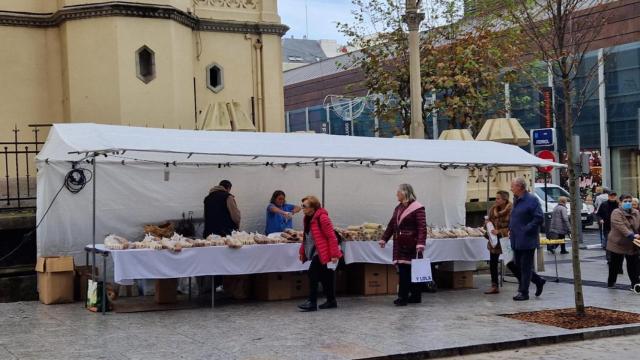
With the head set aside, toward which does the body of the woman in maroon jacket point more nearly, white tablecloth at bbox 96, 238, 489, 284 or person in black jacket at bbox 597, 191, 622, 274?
the white tablecloth

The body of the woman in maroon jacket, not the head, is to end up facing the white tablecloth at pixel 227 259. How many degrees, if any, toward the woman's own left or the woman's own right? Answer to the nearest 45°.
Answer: approximately 45° to the woman's own right

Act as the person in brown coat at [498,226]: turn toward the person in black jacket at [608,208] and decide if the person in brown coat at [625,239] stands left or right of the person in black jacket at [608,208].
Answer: right

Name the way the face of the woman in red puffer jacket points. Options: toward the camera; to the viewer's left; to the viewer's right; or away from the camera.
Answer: to the viewer's left

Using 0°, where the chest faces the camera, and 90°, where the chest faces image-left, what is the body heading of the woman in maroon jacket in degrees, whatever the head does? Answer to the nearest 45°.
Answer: approximately 45°

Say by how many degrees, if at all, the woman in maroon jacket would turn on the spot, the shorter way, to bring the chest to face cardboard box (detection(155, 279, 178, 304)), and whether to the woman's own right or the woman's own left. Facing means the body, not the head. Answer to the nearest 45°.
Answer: approximately 45° to the woman's own right

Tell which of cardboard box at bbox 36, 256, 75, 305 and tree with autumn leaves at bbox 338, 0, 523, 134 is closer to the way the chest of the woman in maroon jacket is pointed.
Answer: the cardboard box

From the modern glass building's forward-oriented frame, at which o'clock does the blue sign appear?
The blue sign is roughly at 11 o'clock from the modern glass building.

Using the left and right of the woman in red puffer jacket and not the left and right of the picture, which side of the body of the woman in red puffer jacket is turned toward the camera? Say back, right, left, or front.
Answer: left
